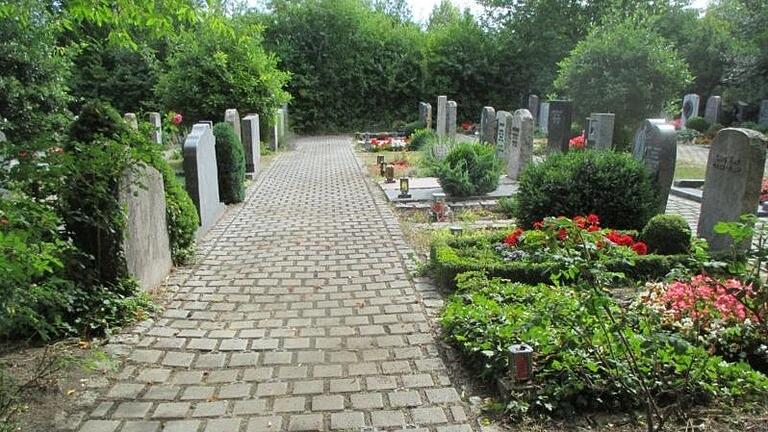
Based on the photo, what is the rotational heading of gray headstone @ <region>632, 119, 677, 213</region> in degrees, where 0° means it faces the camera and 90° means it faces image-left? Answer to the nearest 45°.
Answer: approximately 45°

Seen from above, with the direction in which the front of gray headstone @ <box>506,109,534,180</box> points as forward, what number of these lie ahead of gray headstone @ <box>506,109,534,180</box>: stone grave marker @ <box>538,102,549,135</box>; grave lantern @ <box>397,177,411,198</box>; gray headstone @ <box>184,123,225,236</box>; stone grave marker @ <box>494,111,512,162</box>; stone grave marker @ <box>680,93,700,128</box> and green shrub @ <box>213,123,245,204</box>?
3

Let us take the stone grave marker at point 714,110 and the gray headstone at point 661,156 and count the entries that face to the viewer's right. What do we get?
0

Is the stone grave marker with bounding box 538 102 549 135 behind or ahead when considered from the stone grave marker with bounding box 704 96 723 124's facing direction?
ahead

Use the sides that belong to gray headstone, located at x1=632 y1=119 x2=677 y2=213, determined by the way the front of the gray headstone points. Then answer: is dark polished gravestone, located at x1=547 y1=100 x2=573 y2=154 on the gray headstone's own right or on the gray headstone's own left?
on the gray headstone's own right

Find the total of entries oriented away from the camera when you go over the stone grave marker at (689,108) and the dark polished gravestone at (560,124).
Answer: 0

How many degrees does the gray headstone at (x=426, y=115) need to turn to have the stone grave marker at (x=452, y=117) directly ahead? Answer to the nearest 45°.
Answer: approximately 45° to its left

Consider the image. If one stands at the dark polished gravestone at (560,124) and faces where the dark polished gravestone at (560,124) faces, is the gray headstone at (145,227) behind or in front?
in front

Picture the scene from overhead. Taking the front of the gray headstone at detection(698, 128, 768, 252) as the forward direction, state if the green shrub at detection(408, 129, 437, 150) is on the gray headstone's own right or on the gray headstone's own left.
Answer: on the gray headstone's own right

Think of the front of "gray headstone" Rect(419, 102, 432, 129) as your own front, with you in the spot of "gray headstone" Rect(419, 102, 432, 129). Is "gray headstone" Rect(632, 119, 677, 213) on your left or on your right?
on your left

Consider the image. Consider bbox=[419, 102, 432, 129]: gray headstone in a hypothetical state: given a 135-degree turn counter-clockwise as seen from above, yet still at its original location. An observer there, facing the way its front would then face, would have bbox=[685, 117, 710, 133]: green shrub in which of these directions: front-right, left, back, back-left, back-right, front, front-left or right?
front

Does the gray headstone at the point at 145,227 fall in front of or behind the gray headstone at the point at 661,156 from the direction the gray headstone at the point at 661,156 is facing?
in front
